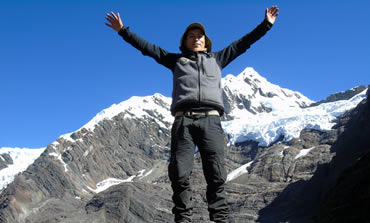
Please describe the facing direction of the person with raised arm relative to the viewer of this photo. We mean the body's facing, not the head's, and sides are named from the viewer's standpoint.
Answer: facing the viewer
